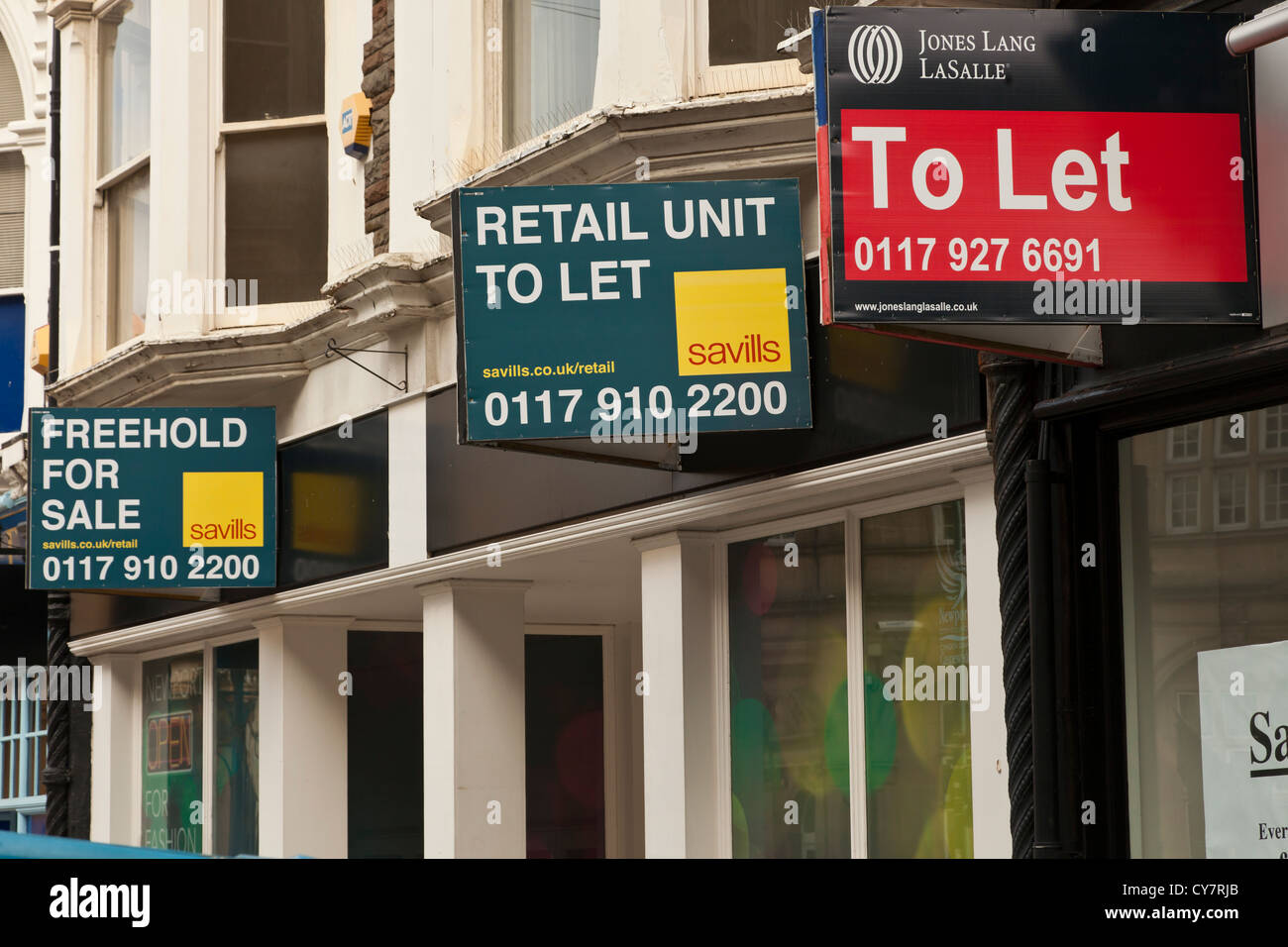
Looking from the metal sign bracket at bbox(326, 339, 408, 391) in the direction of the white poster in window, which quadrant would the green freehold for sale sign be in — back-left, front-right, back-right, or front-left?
back-right

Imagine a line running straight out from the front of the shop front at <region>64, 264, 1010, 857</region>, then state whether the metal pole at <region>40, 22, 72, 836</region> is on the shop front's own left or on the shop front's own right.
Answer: on the shop front's own right

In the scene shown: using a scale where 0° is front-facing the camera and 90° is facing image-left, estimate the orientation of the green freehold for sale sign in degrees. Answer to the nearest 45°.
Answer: approximately 0°

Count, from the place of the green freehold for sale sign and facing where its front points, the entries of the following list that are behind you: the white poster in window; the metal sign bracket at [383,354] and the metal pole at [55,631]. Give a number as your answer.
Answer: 1

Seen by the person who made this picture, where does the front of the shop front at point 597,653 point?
facing the viewer and to the left of the viewer
